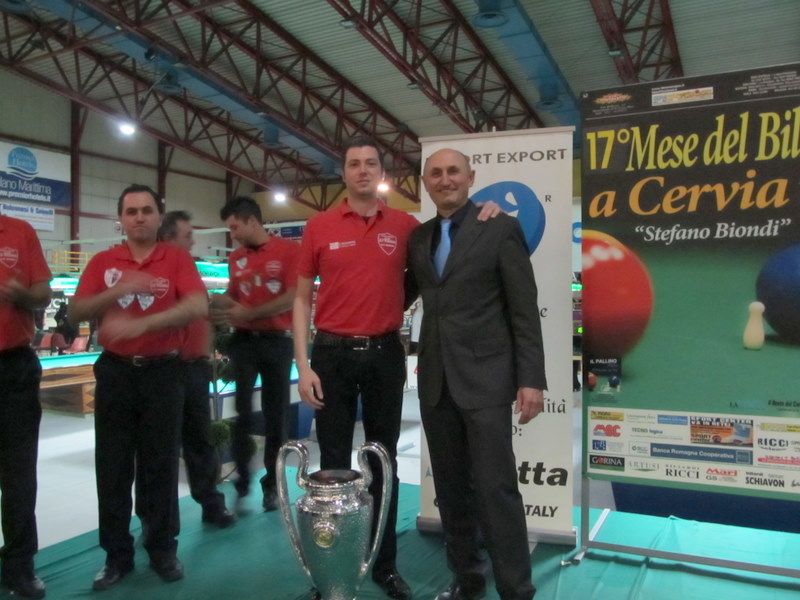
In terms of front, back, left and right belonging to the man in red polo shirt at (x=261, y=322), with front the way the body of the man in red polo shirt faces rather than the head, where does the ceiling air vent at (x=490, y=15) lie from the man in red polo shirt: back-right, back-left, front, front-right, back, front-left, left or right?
back

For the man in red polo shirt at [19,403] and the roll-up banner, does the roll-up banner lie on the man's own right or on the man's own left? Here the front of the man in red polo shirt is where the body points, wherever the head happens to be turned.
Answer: on the man's own left

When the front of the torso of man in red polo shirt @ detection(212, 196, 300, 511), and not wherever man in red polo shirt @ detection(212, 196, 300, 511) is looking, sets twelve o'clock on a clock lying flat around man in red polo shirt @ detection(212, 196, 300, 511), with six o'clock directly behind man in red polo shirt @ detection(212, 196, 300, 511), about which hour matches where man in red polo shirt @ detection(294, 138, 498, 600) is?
man in red polo shirt @ detection(294, 138, 498, 600) is roughly at 10 o'clock from man in red polo shirt @ detection(212, 196, 300, 511).

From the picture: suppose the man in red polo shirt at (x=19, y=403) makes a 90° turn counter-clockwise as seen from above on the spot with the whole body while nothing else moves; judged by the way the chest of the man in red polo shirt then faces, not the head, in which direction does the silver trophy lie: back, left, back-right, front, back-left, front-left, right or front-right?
front-right

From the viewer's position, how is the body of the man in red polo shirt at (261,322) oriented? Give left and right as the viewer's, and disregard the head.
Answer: facing the viewer and to the left of the viewer

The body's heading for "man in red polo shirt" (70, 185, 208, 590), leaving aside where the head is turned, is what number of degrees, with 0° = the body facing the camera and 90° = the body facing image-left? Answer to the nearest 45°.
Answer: approximately 0°

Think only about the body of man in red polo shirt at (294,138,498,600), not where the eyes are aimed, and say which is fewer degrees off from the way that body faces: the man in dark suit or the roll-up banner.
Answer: the man in dark suit

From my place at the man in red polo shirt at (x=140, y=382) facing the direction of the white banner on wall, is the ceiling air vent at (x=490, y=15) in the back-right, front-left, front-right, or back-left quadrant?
front-right

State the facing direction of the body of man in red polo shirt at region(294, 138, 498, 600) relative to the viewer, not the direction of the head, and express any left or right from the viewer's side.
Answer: facing the viewer

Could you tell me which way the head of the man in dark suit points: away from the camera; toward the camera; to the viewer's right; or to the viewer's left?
toward the camera

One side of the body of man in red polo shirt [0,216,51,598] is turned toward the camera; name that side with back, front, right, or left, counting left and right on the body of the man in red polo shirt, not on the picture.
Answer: front

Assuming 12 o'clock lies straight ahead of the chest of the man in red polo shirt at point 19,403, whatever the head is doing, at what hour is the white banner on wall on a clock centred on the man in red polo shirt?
The white banner on wall is roughly at 6 o'clock from the man in red polo shirt.

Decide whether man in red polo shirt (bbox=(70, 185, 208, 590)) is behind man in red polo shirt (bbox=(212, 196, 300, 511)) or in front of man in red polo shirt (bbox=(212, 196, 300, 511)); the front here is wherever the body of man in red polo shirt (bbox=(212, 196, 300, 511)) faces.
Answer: in front

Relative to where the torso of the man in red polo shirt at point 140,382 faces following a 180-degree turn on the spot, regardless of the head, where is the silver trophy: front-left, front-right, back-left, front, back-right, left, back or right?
back-right
